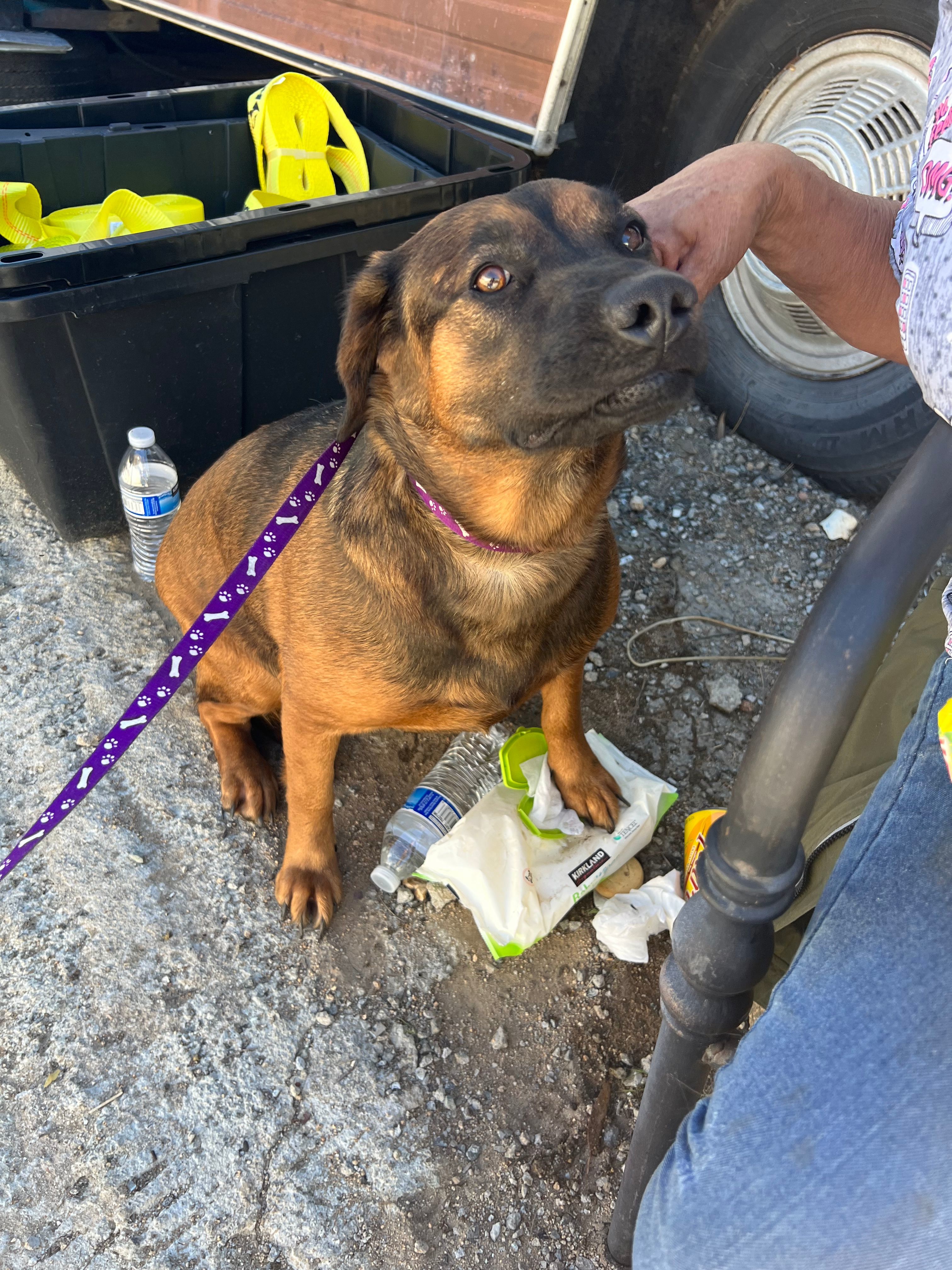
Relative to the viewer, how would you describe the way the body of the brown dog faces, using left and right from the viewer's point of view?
facing the viewer and to the right of the viewer

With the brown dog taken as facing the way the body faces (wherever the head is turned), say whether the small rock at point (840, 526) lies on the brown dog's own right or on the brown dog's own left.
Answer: on the brown dog's own left

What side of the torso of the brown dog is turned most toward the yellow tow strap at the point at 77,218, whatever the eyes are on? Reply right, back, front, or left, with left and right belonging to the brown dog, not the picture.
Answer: back

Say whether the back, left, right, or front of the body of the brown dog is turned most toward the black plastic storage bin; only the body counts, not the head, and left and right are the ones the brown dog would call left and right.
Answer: back
